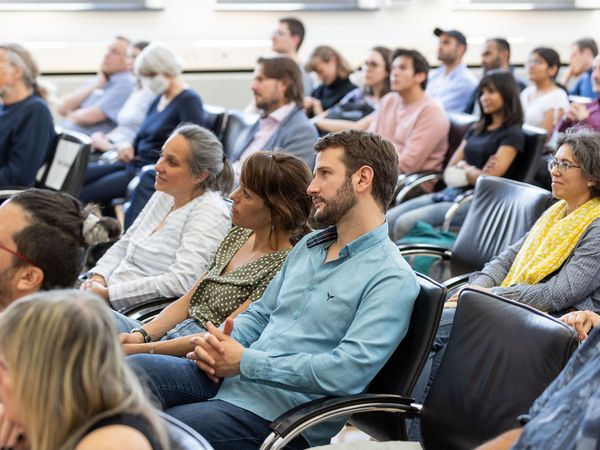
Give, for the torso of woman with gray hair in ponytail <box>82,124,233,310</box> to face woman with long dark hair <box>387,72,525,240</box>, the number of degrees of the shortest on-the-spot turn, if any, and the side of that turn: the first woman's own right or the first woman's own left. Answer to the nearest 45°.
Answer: approximately 180°

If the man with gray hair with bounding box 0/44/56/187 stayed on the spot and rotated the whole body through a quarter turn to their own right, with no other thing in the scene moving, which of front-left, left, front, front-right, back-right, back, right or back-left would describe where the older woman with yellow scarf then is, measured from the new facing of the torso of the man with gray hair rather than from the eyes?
back-right

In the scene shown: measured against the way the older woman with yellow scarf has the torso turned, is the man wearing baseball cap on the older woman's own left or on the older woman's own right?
on the older woman's own right

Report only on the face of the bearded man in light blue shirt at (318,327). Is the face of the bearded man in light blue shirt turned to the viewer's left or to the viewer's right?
to the viewer's left

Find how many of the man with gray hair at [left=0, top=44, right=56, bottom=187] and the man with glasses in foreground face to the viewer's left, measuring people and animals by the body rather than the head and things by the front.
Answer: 2
